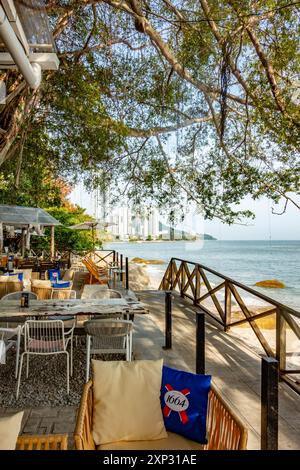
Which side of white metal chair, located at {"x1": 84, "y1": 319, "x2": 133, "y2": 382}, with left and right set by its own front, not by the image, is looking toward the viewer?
back

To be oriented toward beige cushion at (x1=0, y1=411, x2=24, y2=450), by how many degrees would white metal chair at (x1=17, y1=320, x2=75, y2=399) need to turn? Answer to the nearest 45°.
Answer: approximately 180°

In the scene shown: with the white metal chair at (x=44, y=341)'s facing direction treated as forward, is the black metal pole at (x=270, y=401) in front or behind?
behind

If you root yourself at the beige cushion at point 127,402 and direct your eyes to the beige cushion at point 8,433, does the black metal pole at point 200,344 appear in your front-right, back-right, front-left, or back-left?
back-right

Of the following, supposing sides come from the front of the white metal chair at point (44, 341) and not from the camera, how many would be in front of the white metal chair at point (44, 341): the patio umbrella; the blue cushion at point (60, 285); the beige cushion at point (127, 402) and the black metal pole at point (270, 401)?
2

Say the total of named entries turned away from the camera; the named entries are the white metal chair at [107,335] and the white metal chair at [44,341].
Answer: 2

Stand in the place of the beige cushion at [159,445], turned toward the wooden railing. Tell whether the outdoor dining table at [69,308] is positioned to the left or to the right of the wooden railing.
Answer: left

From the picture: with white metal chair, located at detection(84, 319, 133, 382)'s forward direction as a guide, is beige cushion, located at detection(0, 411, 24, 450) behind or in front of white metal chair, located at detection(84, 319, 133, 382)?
behind

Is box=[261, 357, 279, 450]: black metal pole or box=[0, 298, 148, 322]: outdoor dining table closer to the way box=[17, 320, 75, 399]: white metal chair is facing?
the outdoor dining table

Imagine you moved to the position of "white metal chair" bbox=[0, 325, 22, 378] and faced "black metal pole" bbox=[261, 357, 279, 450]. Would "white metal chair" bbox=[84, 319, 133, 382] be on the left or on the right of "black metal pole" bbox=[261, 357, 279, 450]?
left

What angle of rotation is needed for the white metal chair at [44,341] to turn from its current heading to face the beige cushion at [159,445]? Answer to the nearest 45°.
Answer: approximately 180°

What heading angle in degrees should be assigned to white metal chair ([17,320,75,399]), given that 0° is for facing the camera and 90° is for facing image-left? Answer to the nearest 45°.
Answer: approximately 180°
